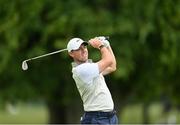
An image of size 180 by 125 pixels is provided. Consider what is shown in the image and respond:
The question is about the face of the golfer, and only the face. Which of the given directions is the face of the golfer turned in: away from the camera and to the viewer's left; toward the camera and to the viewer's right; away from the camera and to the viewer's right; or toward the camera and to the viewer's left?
toward the camera and to the viewer's right

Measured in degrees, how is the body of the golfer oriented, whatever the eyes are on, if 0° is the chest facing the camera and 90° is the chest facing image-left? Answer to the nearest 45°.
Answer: approximately 270°
